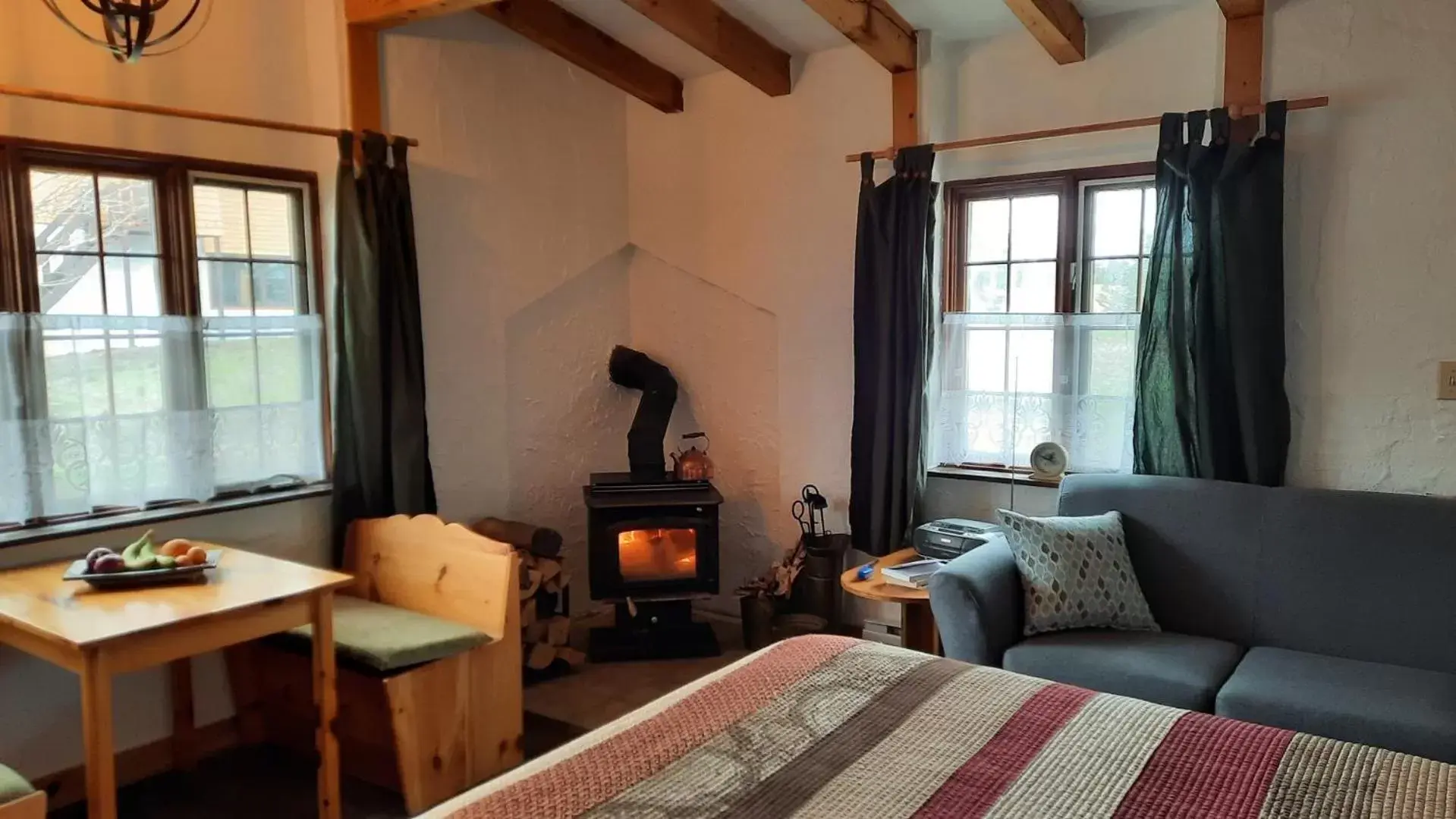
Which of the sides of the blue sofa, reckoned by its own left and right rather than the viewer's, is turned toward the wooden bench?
front

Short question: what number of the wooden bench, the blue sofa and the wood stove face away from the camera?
0

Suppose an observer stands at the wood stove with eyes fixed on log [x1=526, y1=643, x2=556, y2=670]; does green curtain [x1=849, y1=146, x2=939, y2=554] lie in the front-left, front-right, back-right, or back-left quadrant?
back-left

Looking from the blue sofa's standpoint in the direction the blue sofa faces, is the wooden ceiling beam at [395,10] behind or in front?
in front

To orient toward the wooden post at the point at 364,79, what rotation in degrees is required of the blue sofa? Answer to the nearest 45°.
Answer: approximately 45° to its right

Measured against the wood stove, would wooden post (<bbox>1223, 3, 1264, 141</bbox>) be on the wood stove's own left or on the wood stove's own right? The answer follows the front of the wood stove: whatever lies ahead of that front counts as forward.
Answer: on the wood stove's own left

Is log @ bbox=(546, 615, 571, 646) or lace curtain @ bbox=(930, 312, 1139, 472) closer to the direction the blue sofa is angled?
the log

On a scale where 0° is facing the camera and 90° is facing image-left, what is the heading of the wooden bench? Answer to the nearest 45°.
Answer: approximately 45°

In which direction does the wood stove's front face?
toward the camera

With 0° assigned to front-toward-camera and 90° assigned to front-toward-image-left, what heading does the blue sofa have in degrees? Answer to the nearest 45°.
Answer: approximately 45°

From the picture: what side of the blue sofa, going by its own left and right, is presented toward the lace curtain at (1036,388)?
right
